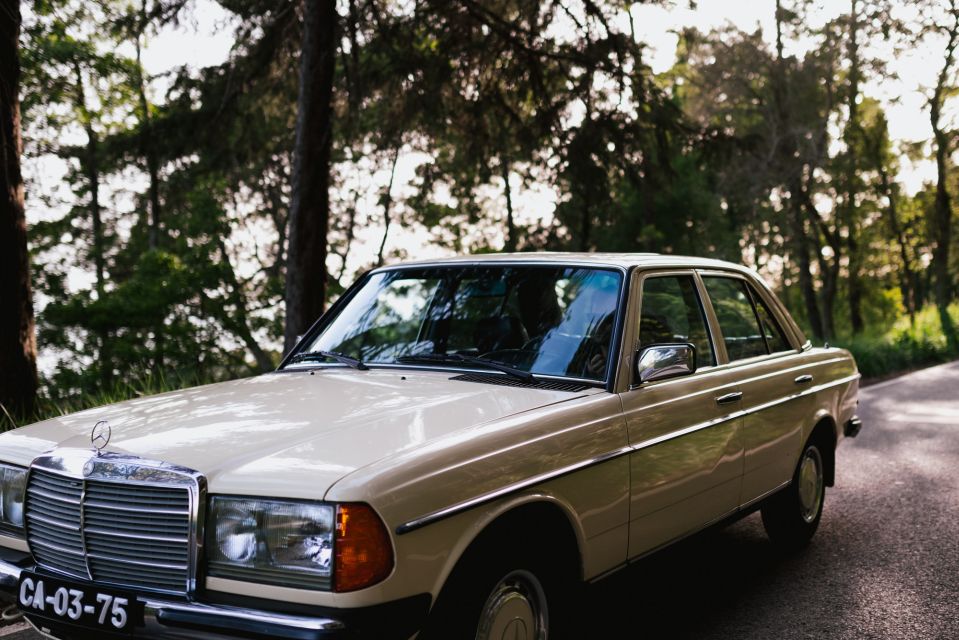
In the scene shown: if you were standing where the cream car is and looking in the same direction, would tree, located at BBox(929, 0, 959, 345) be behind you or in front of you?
behind

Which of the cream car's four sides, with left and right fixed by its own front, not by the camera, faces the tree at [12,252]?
right

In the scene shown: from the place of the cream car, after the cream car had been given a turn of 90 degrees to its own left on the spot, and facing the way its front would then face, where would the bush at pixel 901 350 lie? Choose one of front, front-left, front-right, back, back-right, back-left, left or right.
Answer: left

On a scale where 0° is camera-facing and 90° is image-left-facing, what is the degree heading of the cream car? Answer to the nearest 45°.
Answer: approximately 45°
